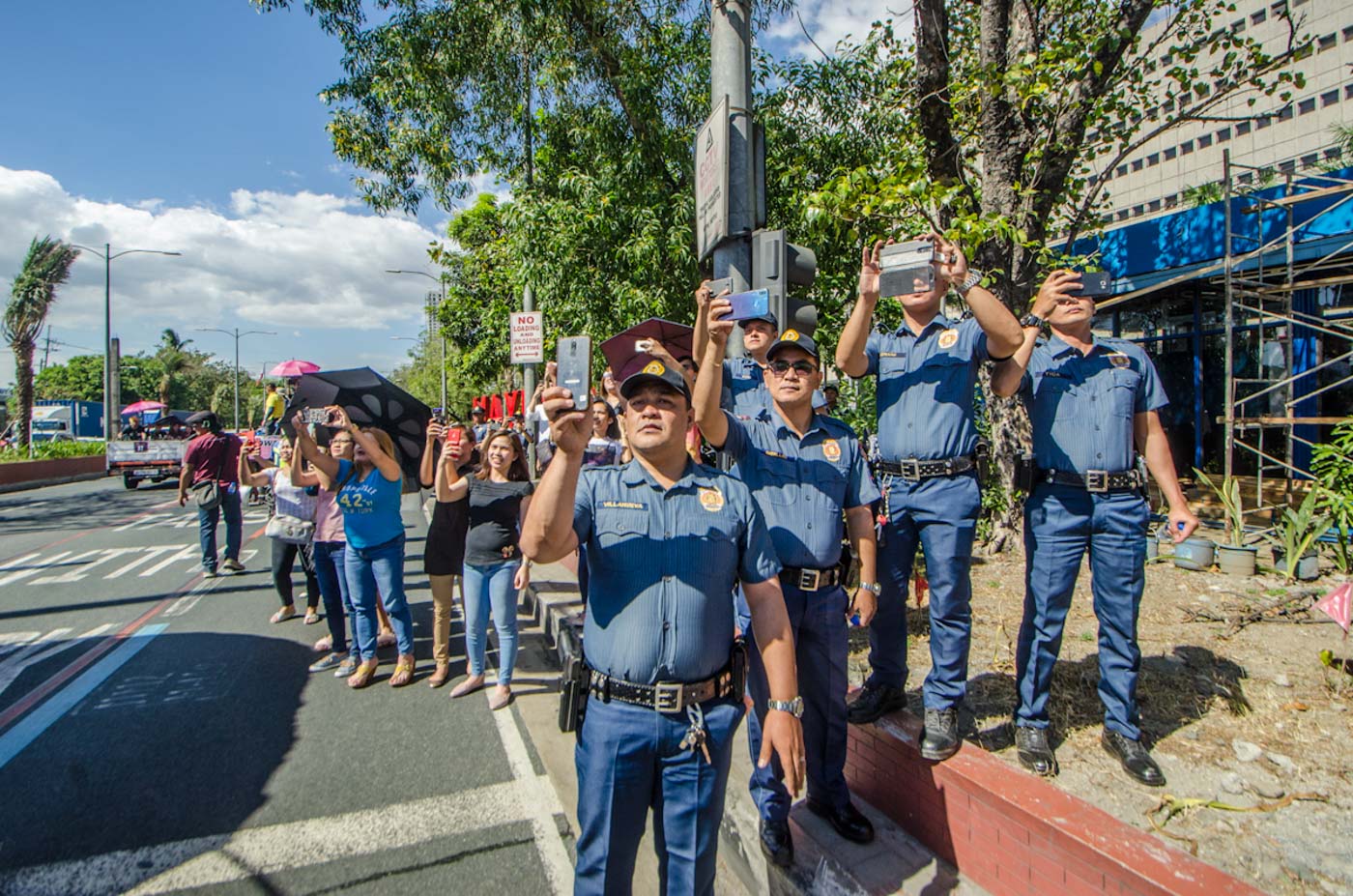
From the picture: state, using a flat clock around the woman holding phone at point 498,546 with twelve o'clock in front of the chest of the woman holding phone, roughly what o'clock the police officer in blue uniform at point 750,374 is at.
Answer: The police officer in blue uniform is roughly at 9 o'clock from the woman holding phone.

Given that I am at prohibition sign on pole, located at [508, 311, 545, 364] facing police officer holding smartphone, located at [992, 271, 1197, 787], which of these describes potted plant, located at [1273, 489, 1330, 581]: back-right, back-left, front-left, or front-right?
front-left

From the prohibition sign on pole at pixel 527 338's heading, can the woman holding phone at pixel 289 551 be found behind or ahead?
ahead

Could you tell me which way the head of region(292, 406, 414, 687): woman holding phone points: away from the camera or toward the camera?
toward the camera

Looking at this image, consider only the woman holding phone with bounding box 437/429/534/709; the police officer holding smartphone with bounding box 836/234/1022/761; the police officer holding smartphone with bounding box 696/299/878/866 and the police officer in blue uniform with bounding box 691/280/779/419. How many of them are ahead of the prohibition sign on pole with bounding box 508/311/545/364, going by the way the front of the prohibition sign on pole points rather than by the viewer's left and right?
4

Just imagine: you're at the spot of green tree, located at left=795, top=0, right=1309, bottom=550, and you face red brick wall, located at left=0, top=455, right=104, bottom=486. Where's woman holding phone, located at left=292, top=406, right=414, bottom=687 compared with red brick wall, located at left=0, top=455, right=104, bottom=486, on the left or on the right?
left

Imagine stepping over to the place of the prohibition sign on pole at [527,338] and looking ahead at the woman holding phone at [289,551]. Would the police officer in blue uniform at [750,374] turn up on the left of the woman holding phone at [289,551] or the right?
left

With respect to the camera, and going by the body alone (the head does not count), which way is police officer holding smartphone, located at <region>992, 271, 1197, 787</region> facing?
toward the camera

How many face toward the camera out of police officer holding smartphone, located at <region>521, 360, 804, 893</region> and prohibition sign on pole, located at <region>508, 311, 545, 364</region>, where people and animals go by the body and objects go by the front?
2

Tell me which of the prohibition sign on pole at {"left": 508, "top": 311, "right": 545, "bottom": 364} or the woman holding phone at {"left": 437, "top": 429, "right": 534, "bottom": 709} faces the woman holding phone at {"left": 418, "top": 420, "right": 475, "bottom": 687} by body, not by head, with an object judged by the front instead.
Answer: the prohibition sign on pole

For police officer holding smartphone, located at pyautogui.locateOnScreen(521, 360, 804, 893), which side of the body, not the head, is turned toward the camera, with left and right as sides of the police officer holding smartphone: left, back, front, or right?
front

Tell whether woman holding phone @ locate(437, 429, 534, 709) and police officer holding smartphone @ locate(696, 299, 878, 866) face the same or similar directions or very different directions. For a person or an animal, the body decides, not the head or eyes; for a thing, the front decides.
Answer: same or similar directions
